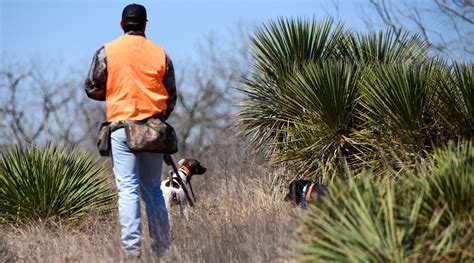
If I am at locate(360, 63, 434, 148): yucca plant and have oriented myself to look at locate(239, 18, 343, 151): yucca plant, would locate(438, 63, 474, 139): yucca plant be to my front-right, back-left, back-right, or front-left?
back-right

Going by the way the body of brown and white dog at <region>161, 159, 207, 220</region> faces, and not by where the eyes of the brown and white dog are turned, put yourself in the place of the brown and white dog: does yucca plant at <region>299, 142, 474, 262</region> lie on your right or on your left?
on your right

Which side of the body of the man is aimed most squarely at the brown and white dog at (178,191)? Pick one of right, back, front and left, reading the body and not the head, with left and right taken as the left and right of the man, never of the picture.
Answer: front

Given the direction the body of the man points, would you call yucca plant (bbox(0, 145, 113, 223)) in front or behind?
in front

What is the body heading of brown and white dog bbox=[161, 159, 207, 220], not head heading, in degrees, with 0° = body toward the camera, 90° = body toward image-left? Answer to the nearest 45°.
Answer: approximately 225°

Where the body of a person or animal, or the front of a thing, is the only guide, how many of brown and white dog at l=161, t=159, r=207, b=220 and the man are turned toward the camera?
0

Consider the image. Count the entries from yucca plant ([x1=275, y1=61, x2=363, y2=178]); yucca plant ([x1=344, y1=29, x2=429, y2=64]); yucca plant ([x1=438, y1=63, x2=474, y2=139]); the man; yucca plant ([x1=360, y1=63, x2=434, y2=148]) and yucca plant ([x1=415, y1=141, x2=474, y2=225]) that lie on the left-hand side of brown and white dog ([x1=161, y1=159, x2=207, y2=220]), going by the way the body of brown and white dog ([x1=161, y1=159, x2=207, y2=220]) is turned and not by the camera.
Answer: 0

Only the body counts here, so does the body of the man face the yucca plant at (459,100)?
no

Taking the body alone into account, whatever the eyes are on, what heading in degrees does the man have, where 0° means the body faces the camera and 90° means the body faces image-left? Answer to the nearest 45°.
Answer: approximately 180°

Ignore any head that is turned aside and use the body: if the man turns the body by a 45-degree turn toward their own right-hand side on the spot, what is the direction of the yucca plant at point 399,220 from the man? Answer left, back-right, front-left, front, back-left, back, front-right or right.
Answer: right
